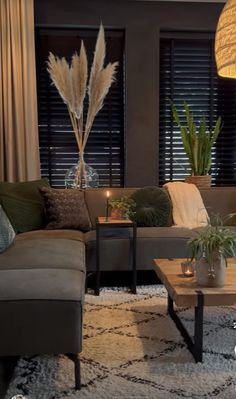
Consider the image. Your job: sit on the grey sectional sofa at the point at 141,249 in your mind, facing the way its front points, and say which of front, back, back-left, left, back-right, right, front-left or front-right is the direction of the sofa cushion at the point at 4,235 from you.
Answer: front-right

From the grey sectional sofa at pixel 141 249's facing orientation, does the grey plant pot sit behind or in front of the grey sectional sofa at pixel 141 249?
in front

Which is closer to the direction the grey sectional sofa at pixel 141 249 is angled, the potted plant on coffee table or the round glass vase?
the potted plant on coffee table

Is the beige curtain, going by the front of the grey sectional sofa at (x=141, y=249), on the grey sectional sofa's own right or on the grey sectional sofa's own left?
on the grey sectional sofa's own right

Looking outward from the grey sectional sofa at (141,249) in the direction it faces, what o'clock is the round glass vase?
The round glass vase is roughly at 5 o'clock from the grey sectional sofa.

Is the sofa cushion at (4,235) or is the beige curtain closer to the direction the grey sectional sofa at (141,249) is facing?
the sofa cushion
